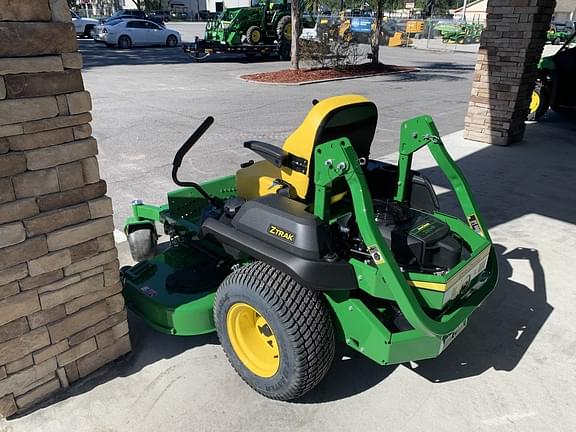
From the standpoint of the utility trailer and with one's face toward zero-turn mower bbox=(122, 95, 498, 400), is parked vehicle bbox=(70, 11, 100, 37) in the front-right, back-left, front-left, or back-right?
back-right

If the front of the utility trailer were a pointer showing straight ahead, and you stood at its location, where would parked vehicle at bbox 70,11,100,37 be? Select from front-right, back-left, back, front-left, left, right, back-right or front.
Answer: front-right

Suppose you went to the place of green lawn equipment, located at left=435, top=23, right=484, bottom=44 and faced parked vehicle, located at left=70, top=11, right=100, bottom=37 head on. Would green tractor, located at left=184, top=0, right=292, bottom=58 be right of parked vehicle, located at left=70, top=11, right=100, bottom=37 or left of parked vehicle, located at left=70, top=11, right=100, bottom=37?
left

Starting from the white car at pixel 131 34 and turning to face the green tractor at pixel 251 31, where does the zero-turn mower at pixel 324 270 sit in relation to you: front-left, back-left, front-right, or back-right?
front-right

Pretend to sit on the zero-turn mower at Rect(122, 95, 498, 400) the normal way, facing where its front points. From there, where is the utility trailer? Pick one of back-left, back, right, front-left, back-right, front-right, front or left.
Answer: front-right

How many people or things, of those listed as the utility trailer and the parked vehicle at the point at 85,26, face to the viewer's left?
1

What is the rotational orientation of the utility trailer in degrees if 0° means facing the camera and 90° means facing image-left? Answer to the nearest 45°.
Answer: approximately 90°

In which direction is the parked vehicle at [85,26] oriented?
to the viewer's right

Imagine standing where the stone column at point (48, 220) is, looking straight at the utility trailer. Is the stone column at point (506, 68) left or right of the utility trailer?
right
